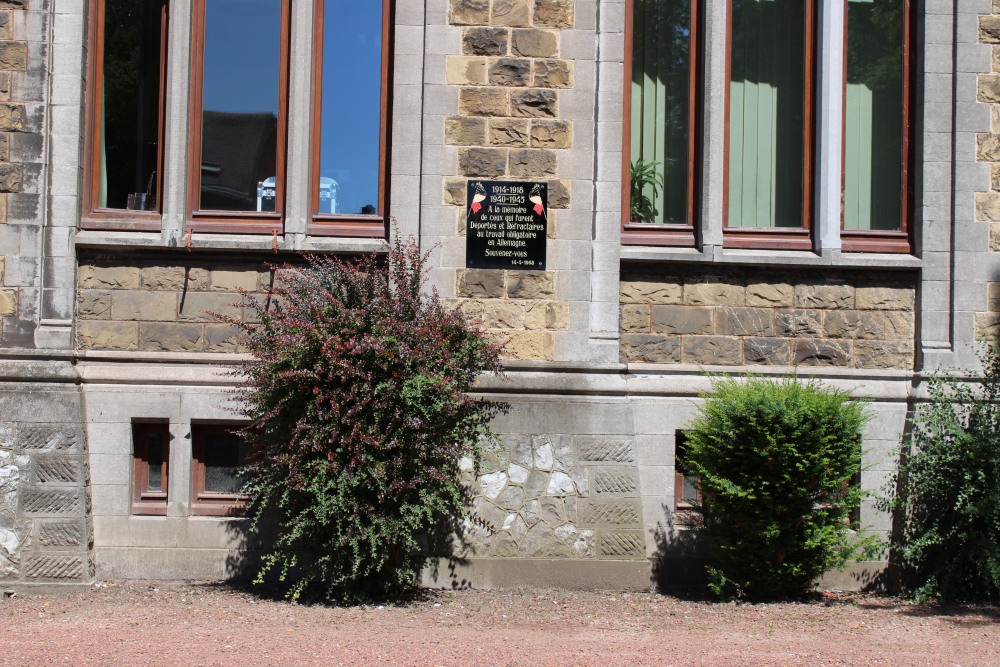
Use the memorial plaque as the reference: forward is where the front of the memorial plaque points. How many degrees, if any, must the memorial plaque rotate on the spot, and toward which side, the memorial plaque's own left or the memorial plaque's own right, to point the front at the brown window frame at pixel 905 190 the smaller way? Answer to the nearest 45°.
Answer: approximately 90° to the memorial plaque's own left

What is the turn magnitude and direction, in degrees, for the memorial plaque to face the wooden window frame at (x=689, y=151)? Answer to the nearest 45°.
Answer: approximately 90° to its left

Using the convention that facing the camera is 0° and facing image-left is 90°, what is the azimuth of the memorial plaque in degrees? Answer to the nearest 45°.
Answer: approximately 0°

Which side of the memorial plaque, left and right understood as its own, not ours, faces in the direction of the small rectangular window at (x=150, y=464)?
right

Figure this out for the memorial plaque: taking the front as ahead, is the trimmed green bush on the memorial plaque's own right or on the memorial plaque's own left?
on the memorial plaque's own left

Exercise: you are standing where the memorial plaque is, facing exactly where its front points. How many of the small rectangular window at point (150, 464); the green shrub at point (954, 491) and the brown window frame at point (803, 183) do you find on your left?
2

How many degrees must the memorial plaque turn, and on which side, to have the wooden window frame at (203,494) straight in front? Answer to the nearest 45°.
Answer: approximately 90° to its right

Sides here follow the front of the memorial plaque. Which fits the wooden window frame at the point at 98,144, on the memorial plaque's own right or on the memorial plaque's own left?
on the memorial plaque's own right

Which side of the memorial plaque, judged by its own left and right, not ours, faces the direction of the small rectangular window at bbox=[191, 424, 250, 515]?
right

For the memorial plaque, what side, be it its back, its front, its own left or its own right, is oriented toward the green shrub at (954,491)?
left
